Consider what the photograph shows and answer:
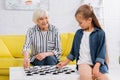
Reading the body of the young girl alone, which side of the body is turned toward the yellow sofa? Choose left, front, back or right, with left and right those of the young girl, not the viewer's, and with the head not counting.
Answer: right

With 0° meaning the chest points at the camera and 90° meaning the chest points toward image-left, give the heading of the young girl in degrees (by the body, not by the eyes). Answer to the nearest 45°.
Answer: approximately 45°

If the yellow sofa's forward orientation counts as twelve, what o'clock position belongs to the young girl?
The young girl is roughly at 11 o'clock from the yellow sofa.

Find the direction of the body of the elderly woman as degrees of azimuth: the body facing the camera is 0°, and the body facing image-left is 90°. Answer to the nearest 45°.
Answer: approximately 0°

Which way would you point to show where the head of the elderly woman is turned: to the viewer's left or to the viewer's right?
to the viewer's right
